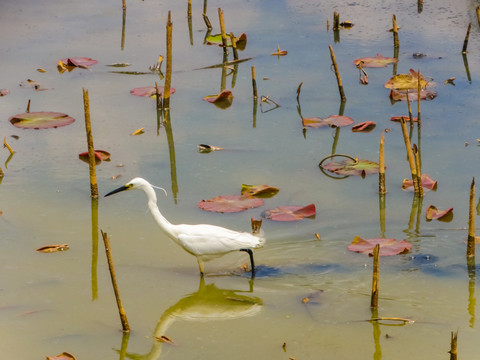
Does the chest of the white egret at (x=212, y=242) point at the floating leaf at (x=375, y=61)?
no

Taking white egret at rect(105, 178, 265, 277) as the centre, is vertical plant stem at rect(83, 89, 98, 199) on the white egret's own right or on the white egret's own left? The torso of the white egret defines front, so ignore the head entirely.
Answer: on the white egret's own right

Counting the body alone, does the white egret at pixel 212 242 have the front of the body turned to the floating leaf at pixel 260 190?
no

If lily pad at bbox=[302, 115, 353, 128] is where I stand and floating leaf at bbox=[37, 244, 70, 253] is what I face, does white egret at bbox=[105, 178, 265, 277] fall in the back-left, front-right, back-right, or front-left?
front-left

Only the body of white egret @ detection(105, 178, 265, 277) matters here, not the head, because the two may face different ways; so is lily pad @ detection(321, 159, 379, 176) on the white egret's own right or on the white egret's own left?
on the white egret's own right

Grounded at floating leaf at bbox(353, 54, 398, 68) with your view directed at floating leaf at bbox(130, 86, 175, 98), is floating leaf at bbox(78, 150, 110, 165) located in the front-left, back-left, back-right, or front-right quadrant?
front-left

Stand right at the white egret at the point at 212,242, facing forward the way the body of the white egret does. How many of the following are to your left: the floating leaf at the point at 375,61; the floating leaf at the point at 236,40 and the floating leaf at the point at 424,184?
0

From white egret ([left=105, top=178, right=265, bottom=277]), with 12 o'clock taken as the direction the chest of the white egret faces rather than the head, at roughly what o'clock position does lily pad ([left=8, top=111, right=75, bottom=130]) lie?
The lily pad is roughly at 2 o'clock from the white egret.

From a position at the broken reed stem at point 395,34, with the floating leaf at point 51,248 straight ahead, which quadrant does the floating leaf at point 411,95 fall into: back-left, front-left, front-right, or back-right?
front-left

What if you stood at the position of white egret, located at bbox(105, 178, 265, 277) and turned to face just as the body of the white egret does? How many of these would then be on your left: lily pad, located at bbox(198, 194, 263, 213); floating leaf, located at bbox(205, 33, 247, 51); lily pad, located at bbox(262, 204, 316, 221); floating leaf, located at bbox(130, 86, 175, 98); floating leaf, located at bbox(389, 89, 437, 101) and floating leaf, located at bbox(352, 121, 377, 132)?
0

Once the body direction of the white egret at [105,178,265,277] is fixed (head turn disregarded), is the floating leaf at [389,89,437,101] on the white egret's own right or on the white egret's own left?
on the white egret's own right

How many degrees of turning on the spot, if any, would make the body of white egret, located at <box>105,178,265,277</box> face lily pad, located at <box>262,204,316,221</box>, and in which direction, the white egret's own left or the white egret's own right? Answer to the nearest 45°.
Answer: approximately 135° to the white egret's own right

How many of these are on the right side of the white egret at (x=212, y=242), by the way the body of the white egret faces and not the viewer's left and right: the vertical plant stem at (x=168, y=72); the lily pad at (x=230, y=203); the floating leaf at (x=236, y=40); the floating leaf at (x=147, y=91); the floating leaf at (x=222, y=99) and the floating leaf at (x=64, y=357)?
5

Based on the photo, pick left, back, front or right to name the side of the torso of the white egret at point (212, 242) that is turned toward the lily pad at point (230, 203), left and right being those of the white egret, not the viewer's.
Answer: right

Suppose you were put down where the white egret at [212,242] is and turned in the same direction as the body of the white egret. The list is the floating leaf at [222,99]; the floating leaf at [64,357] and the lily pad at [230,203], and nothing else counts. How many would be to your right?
2

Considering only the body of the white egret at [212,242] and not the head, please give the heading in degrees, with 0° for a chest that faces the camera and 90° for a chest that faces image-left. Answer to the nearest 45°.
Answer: approximately 90°

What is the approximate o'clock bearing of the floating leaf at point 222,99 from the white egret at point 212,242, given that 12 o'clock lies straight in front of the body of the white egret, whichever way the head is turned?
The floating leaf is roughly at 3 o'clock from the white egret.

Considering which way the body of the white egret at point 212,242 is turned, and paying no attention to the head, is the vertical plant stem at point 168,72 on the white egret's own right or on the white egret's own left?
on the white egret's own right

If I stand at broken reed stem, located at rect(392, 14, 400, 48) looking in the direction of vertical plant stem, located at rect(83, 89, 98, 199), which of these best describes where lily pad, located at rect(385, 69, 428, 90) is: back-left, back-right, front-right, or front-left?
front-left

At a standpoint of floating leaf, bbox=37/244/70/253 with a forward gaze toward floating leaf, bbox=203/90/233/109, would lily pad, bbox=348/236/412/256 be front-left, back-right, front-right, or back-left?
front-right
